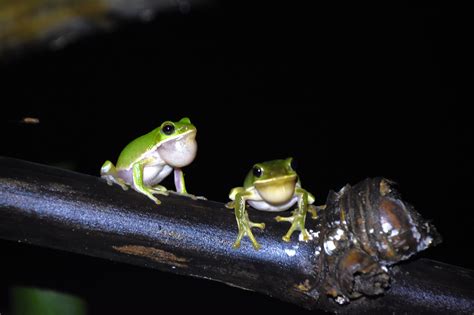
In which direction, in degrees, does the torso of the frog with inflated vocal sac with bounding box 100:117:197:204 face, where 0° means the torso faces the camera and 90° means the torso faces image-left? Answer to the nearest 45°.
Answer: approximately 315°

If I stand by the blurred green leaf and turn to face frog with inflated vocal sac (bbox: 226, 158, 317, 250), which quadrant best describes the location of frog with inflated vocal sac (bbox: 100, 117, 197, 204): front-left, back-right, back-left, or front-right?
front-left

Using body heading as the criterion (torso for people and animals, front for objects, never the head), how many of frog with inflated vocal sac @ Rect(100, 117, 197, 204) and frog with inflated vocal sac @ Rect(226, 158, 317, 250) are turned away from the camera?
0

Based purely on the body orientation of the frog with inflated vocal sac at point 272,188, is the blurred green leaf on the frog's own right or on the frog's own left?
on the frog's own right

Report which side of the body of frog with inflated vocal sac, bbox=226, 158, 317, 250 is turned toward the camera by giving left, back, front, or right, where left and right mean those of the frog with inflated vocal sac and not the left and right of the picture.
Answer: front

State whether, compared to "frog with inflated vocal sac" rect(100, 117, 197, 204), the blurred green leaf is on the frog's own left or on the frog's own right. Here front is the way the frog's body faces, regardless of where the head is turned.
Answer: on the frog's own right
